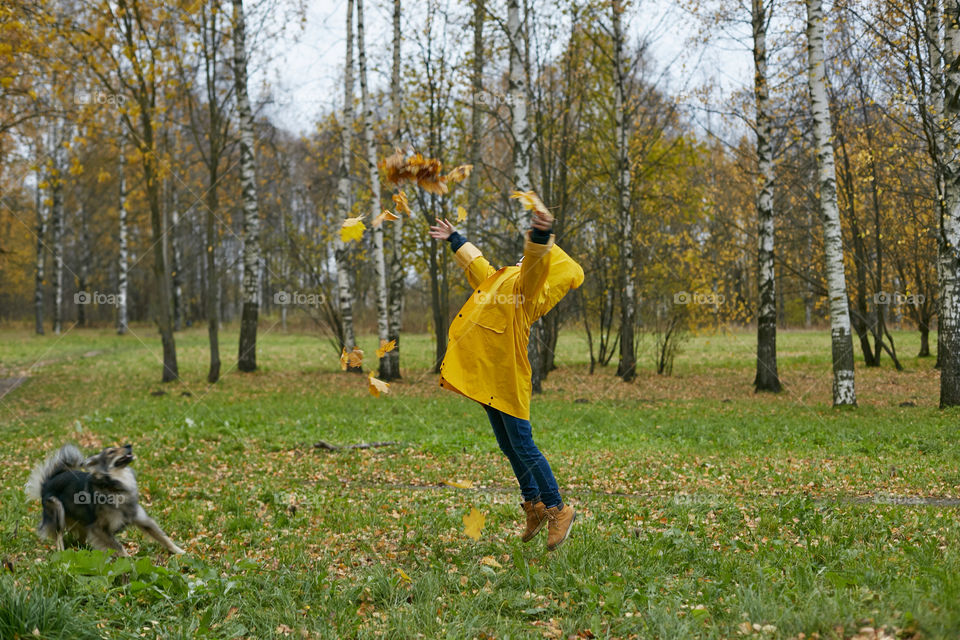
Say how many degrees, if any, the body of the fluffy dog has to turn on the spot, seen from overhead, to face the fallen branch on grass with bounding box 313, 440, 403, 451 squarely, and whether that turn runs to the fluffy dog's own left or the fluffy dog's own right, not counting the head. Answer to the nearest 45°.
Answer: approximately 45° to the fluffy dog's own left

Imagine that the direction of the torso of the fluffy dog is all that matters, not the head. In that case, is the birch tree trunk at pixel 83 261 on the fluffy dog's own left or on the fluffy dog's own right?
on the fluffy dog's own left

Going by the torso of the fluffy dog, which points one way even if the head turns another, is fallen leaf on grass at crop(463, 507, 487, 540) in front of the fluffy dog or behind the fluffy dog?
in front

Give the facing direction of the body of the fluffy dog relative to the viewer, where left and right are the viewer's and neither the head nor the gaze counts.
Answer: facing to the right of the viewer

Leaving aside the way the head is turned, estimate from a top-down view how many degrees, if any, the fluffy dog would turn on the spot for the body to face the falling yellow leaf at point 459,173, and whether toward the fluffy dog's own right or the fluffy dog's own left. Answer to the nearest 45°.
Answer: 0° — it already faces it

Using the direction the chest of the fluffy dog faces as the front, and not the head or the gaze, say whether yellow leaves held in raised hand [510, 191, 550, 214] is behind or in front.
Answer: in front
